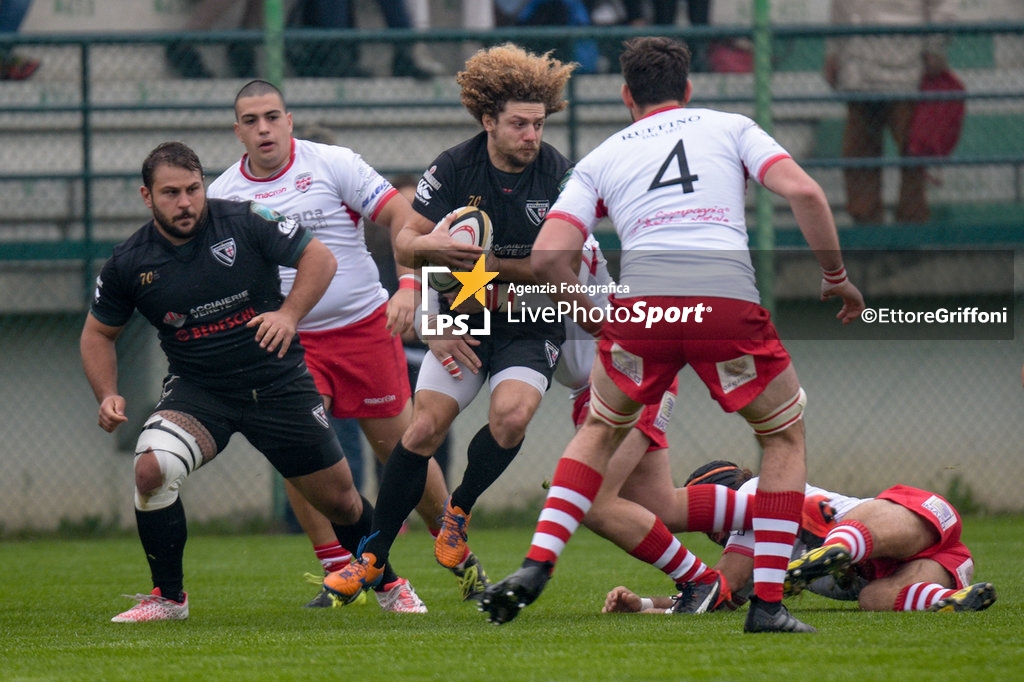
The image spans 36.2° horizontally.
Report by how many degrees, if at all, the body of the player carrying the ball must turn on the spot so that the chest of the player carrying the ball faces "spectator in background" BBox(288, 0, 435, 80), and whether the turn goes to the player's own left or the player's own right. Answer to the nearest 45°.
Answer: approximately 180°

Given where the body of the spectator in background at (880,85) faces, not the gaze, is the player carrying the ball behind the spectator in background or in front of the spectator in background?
in front

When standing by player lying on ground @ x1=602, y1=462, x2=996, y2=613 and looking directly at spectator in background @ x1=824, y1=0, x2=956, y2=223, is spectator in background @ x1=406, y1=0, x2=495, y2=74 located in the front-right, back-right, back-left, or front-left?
front-left

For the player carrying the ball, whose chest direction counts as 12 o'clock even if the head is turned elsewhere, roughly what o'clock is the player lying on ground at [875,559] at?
The player lying on ground is roughly at 10 o'clock from the player carrying the ball.

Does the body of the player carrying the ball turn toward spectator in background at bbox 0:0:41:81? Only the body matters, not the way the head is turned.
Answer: no

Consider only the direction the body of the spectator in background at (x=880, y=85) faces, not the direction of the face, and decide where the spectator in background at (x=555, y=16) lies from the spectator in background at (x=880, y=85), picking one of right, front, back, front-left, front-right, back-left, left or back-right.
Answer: right

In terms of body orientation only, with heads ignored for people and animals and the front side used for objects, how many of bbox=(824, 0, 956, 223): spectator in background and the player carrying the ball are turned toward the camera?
2

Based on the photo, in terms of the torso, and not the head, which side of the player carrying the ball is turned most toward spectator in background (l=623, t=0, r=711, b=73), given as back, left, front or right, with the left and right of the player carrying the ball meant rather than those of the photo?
back

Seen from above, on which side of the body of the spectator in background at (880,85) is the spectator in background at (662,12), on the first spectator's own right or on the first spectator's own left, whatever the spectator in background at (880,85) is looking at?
on the first spectator's own right

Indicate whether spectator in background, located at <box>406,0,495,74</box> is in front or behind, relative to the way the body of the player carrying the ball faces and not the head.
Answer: behind

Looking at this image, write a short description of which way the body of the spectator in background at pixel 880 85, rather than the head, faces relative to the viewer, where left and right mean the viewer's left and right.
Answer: facing the viewer

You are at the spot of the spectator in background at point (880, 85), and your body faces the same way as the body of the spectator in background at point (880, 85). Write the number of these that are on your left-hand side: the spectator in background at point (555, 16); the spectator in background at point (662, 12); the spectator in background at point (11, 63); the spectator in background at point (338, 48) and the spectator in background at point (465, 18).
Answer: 0

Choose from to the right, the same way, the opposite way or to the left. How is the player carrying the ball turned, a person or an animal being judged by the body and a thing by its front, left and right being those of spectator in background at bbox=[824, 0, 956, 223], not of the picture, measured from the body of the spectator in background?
the same way

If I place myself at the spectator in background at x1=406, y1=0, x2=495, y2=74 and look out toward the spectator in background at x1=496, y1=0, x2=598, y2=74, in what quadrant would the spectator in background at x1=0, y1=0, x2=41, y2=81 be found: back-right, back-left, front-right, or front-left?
back-right

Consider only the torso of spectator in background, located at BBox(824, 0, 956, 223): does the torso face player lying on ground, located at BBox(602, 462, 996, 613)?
yes

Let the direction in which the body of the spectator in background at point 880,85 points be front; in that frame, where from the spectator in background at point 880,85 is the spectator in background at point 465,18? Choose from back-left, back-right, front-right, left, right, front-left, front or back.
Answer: right

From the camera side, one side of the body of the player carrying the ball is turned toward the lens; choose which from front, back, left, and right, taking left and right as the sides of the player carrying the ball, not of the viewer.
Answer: front

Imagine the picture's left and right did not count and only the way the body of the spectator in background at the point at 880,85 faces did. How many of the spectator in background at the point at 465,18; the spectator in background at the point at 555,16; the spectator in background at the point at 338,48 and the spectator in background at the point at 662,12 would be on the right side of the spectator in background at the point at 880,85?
4

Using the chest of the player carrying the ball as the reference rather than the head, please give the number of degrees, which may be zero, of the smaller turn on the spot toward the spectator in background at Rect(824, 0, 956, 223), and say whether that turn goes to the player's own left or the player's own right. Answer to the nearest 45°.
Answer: approximately 135° to the player's own left

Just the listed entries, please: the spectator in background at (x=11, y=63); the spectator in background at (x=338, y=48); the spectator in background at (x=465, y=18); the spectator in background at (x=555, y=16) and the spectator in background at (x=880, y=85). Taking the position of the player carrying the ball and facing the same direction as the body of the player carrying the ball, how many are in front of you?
0
